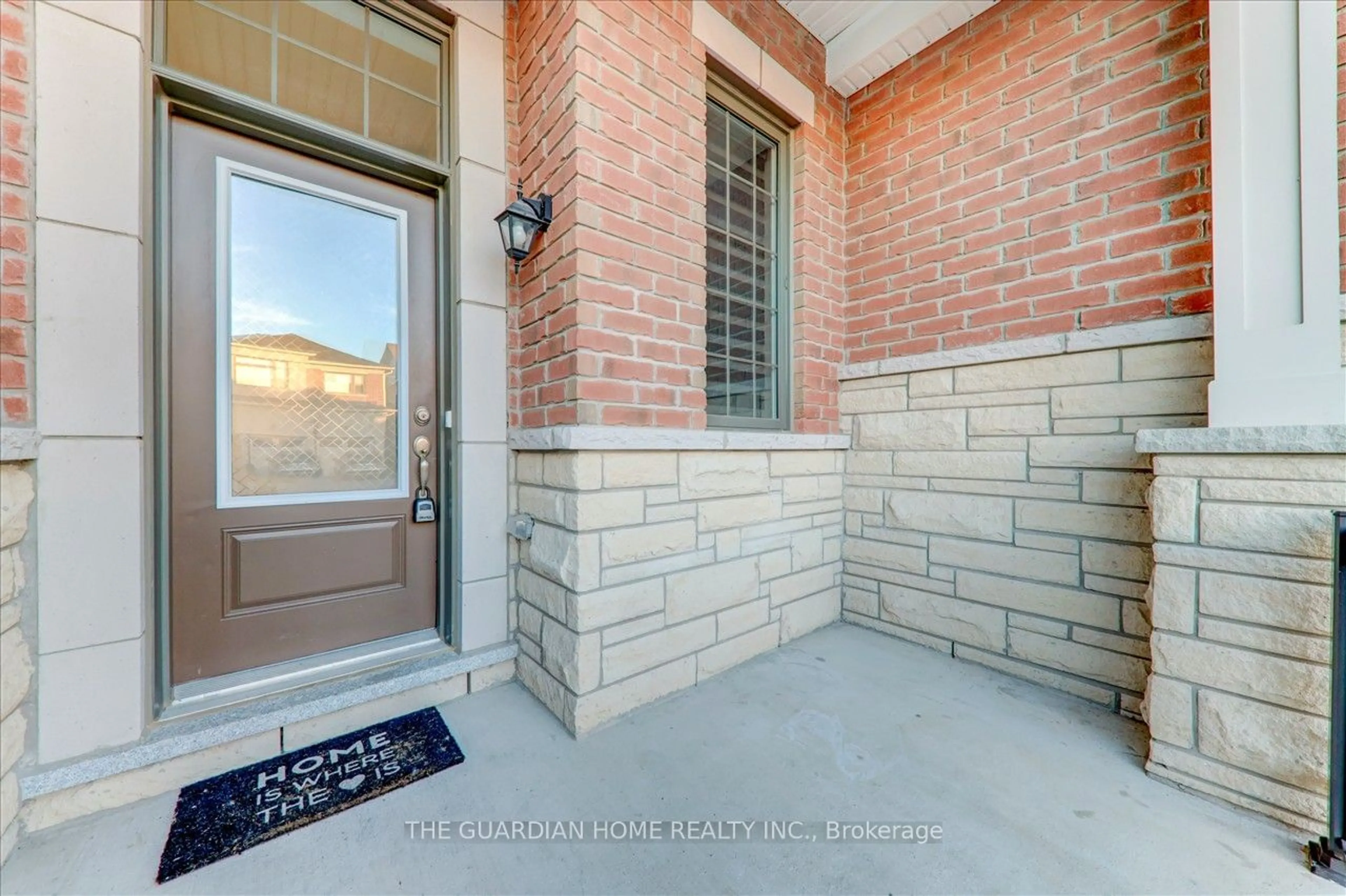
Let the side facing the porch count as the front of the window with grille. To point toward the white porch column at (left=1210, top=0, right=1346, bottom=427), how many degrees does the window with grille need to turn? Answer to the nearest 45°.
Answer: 0° — it already faces it

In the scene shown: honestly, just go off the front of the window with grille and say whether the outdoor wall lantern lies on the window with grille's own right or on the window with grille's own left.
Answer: on the window with grille's own right

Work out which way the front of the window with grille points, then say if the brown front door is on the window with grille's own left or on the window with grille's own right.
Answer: on the window with grille's own right

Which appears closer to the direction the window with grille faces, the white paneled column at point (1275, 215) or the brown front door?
the white paneled column

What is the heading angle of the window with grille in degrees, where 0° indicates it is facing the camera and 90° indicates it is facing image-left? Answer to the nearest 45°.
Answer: approximately 315°
